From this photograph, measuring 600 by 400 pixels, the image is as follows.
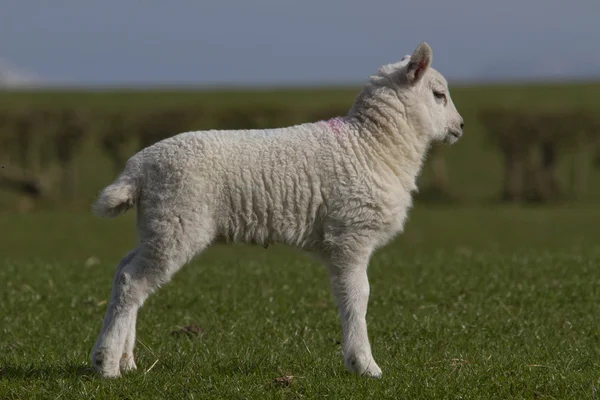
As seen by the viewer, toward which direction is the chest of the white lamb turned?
to the viewer's right
